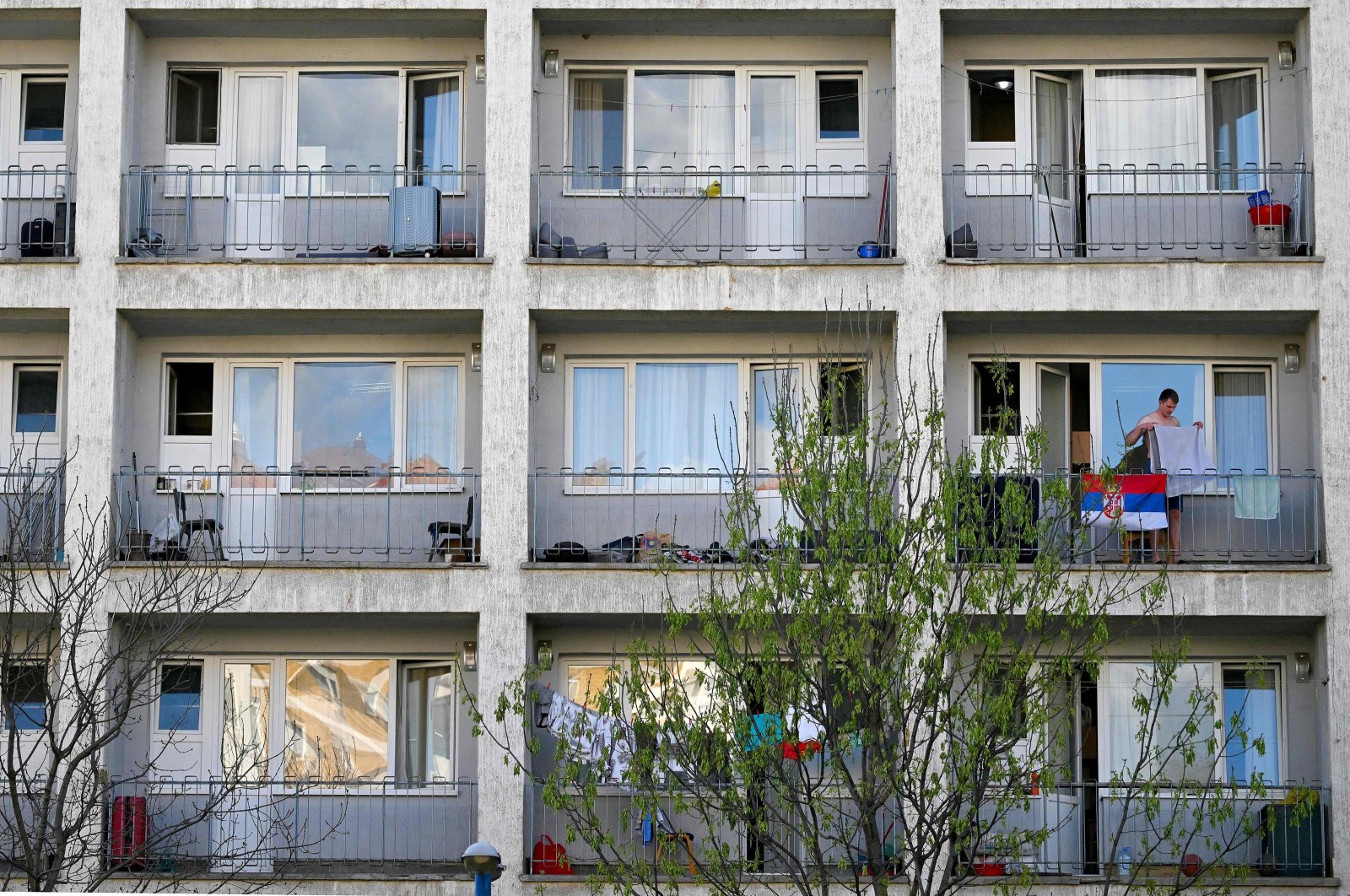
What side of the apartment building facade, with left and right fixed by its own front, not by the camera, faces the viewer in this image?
front

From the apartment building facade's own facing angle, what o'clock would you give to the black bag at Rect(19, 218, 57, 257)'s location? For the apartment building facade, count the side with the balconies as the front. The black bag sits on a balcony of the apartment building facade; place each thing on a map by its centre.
The black bag is roughly at 3 o'clock from the apartment building facade.
